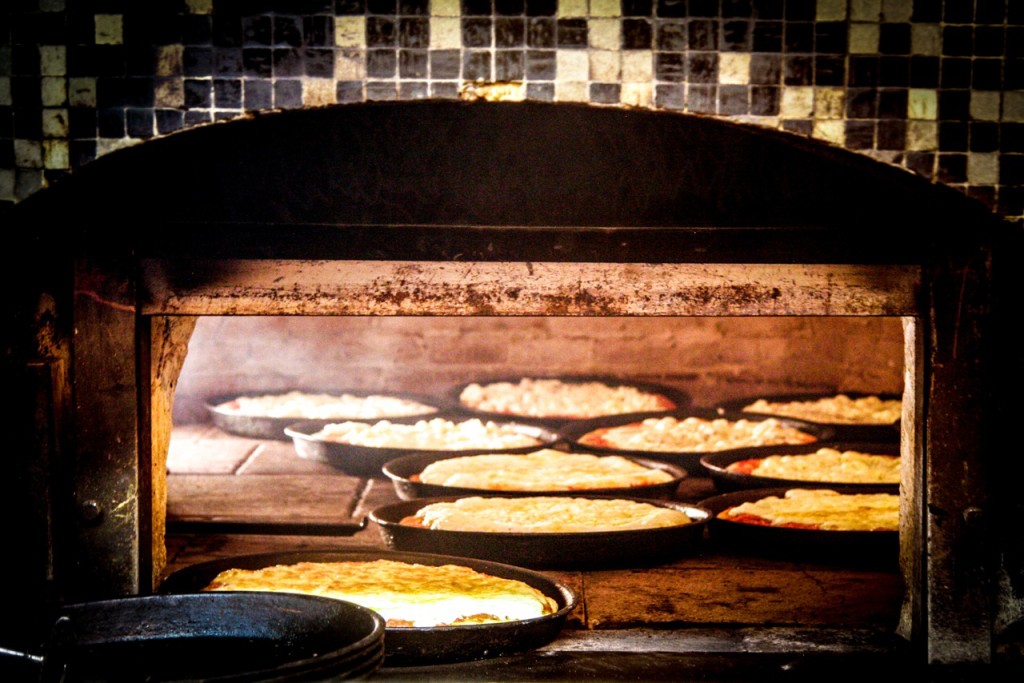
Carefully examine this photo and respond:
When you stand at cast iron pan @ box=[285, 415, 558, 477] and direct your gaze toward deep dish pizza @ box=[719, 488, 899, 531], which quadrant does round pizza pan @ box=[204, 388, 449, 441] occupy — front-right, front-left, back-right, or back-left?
back-left

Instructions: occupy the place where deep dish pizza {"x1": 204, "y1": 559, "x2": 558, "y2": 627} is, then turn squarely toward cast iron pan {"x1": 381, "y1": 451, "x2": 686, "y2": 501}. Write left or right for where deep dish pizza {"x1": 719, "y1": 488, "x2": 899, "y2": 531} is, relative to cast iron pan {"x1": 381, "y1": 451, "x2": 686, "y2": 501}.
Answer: right

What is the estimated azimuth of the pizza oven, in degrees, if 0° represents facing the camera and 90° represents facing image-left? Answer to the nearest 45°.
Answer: approximately 0°
